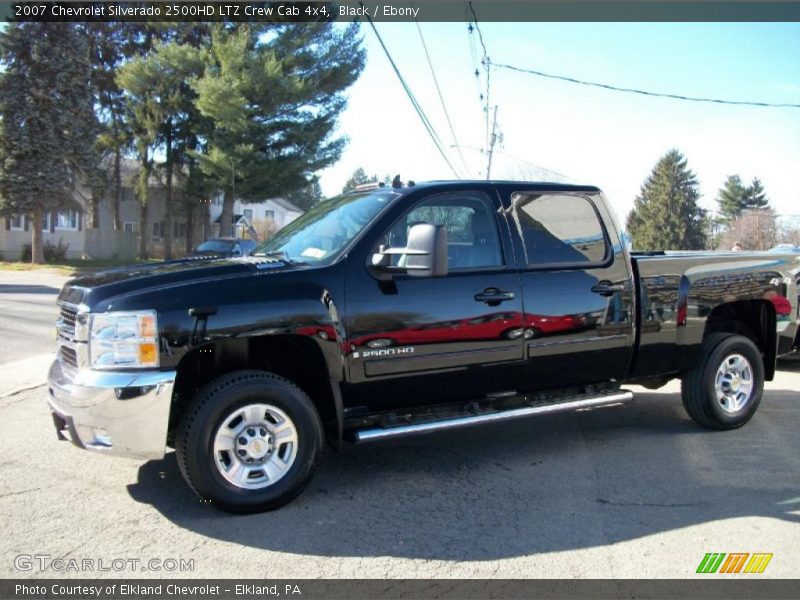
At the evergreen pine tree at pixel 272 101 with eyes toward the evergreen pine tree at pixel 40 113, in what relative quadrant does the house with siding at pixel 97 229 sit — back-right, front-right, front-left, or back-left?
front-right

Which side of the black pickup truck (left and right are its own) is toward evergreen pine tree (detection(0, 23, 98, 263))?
right

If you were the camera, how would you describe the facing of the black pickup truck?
facing the viewer and to the left of the viewer

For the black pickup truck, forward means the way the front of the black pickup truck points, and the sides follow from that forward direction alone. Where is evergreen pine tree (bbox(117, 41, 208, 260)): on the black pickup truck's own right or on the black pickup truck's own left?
on the black pickup truck's own right

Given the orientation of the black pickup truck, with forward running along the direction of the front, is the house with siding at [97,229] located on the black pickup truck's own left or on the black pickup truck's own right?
on the black pickup truck's own right
